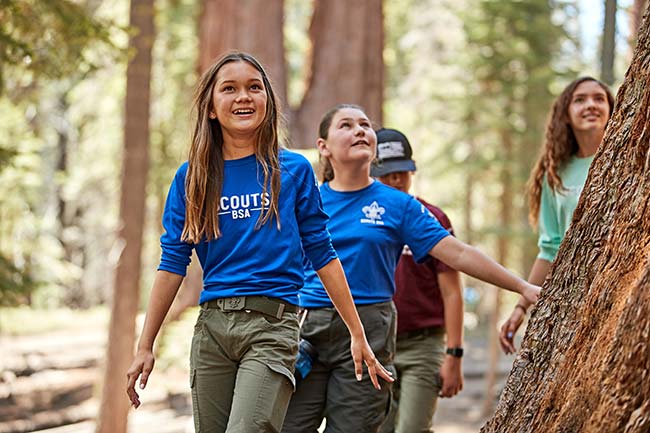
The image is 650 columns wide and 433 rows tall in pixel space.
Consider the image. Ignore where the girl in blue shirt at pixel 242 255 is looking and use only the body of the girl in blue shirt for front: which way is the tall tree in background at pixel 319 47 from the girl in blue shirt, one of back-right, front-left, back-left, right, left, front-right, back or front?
back

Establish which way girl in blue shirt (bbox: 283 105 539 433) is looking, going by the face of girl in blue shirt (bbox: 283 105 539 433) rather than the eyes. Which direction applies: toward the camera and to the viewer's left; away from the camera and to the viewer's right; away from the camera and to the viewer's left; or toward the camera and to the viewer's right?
toward the camera and to the viewer's right

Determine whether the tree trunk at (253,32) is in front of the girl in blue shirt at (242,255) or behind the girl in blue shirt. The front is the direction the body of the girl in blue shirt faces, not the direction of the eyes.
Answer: behind

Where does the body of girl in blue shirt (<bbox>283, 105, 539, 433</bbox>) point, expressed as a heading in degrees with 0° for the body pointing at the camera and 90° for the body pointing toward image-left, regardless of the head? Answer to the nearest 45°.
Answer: approximately 0°

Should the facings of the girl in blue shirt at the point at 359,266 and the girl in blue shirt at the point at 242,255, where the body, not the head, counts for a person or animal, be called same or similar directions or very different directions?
same or similar directions

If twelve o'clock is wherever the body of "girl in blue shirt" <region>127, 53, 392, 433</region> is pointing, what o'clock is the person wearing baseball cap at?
The person wearing baseball cap is roughly at 7 o'clock from the girl in blue shirt.

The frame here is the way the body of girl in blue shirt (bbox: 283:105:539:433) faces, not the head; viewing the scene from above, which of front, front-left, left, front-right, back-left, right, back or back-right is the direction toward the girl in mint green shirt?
back-left

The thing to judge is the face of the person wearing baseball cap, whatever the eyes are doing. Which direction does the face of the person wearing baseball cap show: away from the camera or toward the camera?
toward the camera

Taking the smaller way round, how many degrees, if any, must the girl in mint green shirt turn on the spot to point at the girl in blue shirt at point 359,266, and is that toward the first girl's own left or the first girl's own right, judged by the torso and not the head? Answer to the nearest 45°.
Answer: approximately 90° to the first girl's own right

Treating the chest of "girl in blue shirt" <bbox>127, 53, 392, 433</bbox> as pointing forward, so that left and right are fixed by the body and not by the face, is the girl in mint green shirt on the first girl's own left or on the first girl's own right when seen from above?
on the first girl's own left

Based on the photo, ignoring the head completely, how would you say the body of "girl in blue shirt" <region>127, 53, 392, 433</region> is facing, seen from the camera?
toward the camera

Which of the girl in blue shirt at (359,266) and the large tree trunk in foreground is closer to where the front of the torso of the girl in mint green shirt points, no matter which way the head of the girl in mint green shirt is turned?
the large tree trunk in foreground

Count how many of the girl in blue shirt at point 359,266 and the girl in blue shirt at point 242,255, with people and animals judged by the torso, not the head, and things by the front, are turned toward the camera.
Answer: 2
